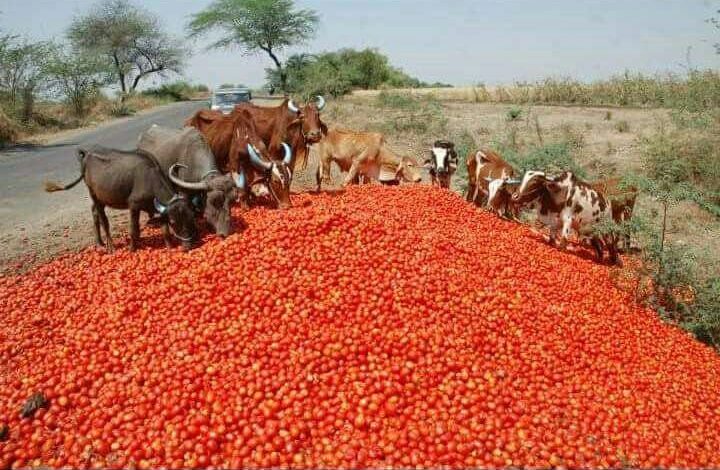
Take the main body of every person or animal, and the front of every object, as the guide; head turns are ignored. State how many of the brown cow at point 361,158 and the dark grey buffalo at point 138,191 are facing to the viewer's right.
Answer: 2

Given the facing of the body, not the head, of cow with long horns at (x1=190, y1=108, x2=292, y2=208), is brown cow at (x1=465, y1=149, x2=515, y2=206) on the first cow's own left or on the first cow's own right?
on the first cow's own left

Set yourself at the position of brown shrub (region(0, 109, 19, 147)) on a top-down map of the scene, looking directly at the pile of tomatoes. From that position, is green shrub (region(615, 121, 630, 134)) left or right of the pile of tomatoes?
left

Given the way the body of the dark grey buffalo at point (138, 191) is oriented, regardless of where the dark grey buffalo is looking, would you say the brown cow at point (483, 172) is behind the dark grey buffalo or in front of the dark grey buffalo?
in front

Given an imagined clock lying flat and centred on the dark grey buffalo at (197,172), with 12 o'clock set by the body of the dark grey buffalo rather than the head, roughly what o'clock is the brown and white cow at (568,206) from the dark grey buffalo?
The brown and white cow is roughly at 11 o'clock from the dark grey buffalo.

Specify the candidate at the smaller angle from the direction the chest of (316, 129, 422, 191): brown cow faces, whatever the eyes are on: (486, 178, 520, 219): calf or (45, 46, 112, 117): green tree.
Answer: the calf

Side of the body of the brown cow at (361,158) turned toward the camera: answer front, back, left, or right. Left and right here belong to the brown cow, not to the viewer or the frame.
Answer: right

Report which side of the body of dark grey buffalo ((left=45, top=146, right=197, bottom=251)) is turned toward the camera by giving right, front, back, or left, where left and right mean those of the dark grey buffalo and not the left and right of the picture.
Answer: right

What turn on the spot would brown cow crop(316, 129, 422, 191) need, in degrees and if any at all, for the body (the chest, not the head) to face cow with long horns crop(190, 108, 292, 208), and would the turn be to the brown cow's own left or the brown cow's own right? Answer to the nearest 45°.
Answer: approximately 135° to the brown cow's own right
